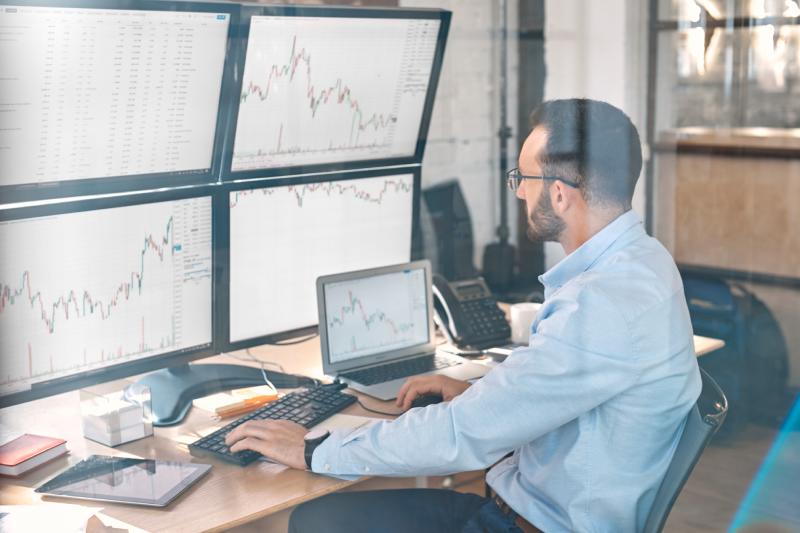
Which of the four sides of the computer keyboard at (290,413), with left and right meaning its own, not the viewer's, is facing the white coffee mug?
left

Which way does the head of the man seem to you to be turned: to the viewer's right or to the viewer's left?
to the viewer's left

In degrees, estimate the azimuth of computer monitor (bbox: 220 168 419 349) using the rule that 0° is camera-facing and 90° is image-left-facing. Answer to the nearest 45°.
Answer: approximately 315°

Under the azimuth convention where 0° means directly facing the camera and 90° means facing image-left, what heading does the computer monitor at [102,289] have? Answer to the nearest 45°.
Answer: approximately 315°
